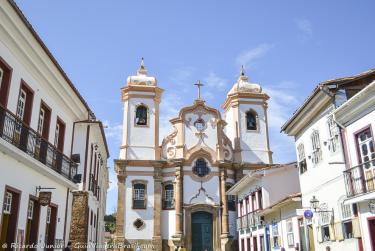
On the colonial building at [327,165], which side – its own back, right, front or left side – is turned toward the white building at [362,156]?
left

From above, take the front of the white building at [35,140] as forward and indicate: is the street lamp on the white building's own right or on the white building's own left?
on the white building's own left

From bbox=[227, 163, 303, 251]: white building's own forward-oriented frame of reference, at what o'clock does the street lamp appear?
The street lamp is roughly at 10 o'clock from the white building.

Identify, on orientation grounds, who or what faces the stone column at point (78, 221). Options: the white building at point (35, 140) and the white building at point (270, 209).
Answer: the white building at point (270, 209)

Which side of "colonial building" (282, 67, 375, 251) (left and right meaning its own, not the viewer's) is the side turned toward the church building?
right

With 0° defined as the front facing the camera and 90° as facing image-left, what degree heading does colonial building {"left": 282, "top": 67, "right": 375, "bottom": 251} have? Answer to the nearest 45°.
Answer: approximately 45°

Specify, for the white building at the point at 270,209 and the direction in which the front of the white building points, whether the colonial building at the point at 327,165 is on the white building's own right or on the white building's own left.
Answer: on the white building's own left

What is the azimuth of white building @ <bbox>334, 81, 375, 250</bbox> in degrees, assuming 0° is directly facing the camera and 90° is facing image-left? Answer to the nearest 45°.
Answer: approximately 45°

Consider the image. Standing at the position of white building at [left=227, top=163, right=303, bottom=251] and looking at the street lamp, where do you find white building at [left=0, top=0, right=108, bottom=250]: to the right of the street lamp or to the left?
right
